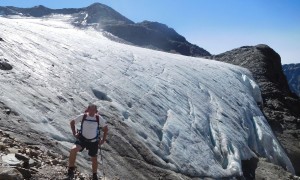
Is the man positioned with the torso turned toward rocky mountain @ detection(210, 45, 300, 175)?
no

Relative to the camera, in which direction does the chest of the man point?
toward the camera

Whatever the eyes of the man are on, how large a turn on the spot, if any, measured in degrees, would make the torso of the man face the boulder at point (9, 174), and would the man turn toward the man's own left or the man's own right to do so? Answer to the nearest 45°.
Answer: approximately 45° to the man's own right

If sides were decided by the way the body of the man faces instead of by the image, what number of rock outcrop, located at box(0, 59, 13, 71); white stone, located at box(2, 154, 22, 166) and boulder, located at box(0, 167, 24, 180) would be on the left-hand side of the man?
0

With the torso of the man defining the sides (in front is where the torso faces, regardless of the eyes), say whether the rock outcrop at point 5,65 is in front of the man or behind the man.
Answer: behind

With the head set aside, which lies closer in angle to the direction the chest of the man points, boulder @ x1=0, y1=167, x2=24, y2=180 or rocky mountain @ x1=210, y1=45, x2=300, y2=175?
the boulder

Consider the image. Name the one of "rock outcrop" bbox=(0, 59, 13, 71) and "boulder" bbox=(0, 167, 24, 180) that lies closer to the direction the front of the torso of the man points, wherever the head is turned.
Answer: the boulder

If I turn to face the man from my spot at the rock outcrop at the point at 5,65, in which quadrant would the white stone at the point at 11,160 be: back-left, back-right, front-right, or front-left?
front-right
